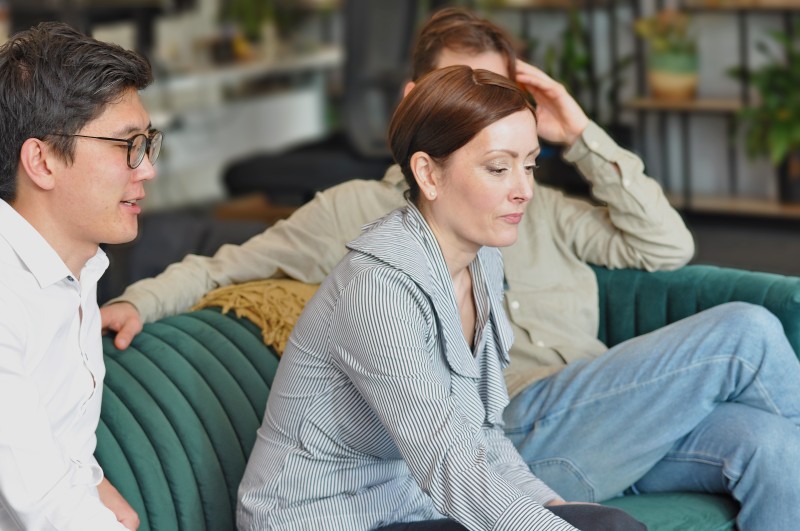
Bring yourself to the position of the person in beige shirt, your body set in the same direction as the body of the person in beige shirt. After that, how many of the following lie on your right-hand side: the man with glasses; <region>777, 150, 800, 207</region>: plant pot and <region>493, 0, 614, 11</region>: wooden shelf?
1

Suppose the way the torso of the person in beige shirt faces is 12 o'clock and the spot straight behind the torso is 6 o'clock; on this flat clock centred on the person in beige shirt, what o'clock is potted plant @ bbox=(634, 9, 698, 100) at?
The potted plant is roughly at 8 o'clock from the person in beige shirt.

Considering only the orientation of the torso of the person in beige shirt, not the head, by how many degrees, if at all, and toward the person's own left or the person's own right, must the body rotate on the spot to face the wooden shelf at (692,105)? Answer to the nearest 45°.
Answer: approximately 135° to the person's own left

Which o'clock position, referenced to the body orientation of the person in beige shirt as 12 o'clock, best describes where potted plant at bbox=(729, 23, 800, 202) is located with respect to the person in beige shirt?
The potted plant is roughly at 8 o'clock from the person in beige shirt.

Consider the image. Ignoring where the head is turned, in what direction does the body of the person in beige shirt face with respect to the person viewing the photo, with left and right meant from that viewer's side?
facing the viewer and to the right of the viewer

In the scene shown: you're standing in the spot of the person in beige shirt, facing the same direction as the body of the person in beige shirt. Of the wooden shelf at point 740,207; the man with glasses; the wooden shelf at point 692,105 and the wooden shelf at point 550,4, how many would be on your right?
1

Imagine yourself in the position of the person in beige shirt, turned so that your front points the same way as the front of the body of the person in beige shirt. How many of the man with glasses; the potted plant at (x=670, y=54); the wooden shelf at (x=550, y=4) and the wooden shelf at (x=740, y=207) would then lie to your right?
1

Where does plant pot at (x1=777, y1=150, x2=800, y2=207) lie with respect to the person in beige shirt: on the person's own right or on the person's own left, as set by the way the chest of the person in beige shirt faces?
on the person's own left

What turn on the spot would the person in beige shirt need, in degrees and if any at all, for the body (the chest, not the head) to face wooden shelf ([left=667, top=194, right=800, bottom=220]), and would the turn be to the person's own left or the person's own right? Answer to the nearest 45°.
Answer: approximately 135° to the person's own left

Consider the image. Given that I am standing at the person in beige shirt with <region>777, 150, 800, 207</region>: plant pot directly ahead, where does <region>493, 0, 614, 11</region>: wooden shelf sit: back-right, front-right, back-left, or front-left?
front-left

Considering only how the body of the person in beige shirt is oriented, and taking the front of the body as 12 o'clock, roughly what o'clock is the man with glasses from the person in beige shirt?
The man with glasses is roughly at 3 o'clock from the person in beige shirt.

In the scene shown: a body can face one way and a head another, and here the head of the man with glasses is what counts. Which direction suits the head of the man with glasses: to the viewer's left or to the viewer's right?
to the viewer's right

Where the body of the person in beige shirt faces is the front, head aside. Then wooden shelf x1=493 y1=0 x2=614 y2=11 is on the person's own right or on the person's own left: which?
on the person's own left
